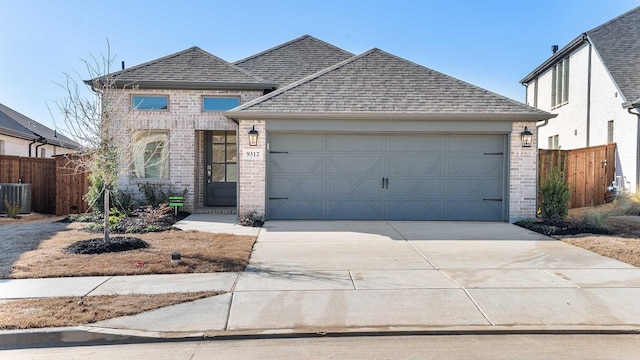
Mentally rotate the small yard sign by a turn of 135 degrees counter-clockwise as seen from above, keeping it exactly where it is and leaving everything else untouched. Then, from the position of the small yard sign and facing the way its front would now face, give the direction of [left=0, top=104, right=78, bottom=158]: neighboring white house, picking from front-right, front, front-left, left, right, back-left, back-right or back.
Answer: left

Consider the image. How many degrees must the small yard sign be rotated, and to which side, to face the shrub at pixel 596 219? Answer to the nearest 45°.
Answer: approximately 45° to its left

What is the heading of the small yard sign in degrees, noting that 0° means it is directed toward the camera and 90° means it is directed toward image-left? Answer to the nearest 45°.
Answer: approximately 0°

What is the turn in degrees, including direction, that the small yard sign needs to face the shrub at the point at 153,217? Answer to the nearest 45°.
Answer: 0° — it already faces it

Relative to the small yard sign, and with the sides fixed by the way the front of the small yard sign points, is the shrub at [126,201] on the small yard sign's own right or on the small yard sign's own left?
on the small yard sign's own right

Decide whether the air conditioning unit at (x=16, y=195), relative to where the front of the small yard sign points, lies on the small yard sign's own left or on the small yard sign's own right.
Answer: on the small yard sign's own right

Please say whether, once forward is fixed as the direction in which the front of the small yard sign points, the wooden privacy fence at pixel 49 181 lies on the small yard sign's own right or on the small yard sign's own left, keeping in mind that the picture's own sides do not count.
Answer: on the small yard sign's own right

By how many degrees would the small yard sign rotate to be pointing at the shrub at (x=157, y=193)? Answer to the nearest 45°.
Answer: approximately 135° to its right

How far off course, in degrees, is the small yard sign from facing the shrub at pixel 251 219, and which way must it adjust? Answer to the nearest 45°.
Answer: approximately 45° to its left

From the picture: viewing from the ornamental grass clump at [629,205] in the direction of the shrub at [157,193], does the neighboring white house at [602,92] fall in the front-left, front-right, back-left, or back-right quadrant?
back-right
